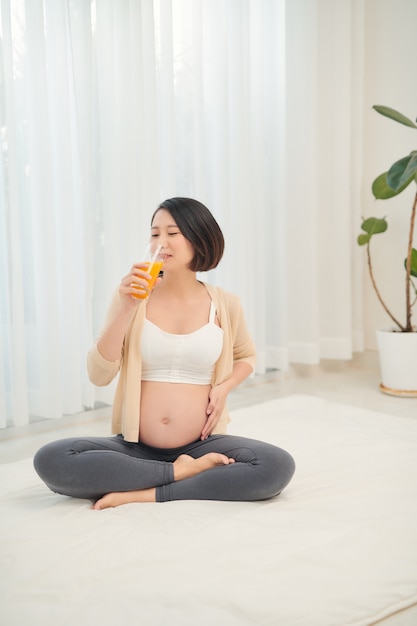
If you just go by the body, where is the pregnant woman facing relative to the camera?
toward the camera

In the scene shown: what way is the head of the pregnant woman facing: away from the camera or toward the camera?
toward the camera
